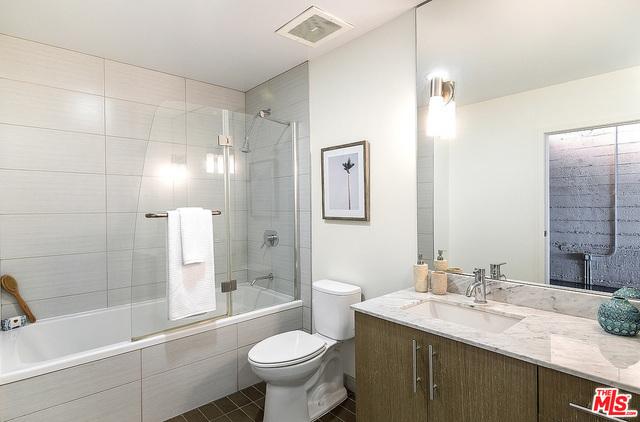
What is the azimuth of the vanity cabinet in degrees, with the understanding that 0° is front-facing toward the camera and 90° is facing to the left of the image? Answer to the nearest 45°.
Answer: approximately 45°

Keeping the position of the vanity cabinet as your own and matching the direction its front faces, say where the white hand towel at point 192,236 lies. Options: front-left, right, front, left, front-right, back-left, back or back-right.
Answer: front-right

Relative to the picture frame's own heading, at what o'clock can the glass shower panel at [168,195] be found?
The glass shower panel is roughly at 1 o'clock from the picture frame.

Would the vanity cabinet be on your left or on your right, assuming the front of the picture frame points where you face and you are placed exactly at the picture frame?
on your left

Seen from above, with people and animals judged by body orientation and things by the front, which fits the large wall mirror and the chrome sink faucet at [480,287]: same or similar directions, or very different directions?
same or similar directions

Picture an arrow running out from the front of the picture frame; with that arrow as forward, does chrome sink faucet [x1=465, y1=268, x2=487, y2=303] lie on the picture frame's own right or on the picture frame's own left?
on the picture frame's own left

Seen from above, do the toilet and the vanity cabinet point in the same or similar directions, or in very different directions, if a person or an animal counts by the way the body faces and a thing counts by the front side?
same or similar directions

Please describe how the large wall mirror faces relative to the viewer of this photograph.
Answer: facing the viewer and to the left of the viewer

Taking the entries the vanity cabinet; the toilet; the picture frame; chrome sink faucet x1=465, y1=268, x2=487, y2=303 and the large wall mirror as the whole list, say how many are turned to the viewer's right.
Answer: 0

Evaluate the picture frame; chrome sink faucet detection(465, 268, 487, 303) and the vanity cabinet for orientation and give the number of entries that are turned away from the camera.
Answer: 0
